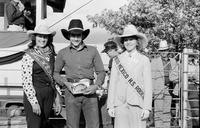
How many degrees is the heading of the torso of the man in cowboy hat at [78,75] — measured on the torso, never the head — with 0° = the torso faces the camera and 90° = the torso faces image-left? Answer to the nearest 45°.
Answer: approximately 0°

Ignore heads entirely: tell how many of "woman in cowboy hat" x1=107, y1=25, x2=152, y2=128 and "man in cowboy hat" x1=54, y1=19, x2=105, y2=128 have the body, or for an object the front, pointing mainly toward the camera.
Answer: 2

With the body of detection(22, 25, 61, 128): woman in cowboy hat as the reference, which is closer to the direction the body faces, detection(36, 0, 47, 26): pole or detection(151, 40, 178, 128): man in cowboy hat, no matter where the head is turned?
the man in cowboy hat

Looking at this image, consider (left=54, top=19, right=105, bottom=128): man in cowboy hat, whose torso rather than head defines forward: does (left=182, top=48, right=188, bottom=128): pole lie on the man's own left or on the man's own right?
on the man's own left

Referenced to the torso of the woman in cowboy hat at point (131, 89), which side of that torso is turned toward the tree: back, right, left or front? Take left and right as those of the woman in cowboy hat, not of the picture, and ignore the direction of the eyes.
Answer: back

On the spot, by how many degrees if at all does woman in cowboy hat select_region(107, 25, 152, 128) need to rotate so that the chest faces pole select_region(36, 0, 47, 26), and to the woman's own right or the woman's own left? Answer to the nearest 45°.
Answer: approximately 135° to the woman's own right
